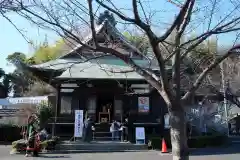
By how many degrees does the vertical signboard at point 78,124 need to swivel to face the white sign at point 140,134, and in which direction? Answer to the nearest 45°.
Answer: approximately 90° to its left

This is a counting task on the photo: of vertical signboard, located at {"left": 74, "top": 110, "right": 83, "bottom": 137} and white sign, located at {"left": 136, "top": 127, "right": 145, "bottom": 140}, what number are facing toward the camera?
2

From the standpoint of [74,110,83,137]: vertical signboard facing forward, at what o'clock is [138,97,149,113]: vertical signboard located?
[138,97,149,113]: vertical signboard is roughly at 8 o'clock from [74,110,83,137]: vertical signboard.

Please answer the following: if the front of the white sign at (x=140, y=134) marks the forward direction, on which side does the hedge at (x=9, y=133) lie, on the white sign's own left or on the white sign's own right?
on the white sign's own right

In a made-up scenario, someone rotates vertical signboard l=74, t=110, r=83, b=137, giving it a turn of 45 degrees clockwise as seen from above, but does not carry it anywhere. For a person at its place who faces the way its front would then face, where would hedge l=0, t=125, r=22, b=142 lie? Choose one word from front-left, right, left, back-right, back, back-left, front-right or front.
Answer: right

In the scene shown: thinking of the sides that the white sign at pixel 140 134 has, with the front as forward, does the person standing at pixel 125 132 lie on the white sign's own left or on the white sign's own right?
on the white sign's own right

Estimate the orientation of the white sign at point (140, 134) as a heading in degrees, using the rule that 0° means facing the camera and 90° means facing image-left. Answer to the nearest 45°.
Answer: approximately 0°

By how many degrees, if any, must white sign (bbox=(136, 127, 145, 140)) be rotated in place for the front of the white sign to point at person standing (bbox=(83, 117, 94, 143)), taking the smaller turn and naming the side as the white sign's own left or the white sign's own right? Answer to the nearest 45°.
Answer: approximately 90° to the white sign's own right

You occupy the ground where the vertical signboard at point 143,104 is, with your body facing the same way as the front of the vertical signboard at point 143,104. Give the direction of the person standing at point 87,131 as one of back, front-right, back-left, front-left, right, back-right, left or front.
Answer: front-right

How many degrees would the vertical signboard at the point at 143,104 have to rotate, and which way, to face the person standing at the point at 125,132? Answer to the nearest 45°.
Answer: approximately 45° to its right

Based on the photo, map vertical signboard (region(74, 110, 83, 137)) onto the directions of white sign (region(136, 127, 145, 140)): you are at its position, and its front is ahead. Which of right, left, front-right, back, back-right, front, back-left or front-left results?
right

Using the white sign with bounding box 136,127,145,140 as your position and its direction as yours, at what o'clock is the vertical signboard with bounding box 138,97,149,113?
The vertical signboard is roughly at 6 o'clock from the white sign.
